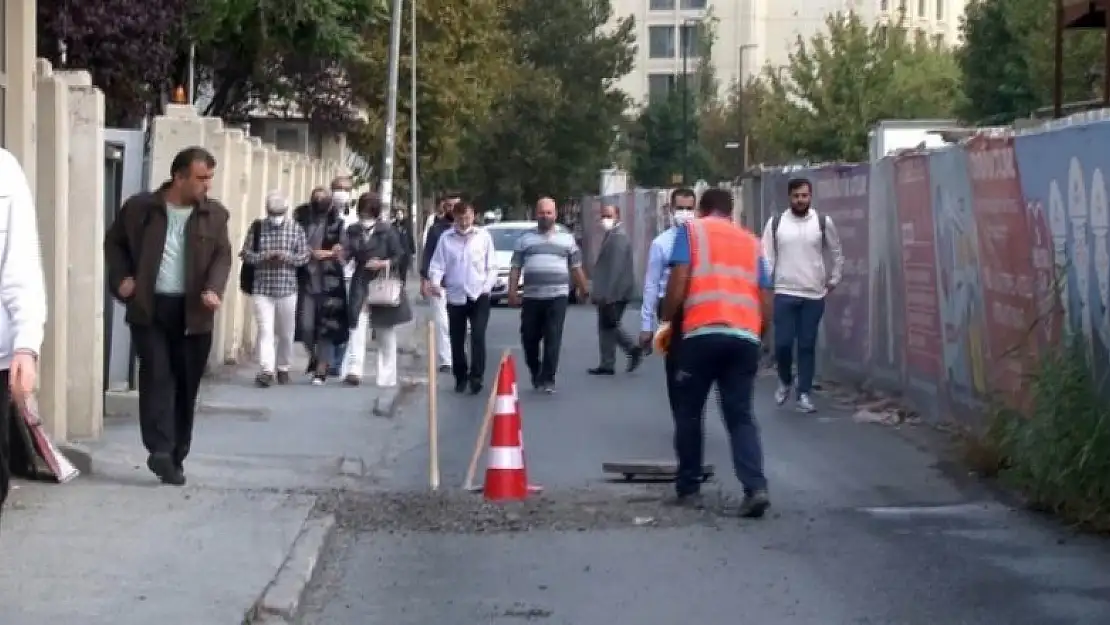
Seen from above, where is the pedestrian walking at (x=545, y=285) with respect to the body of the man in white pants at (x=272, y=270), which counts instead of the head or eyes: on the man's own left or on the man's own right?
on the man's own left

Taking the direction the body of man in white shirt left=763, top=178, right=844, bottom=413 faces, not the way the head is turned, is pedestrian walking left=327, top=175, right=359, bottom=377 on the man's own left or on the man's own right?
on the man's own right

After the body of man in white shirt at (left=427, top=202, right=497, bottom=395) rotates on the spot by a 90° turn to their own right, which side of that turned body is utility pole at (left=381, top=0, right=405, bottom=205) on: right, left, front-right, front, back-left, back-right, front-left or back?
right

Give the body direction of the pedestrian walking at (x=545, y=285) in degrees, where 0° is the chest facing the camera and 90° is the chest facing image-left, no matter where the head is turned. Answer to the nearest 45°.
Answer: approximately 0°

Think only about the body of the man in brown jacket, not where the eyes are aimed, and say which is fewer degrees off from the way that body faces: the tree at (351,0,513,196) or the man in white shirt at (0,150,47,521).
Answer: the man in white shirt

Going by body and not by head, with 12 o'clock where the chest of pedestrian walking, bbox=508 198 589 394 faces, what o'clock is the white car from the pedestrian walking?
The white car is roughly at 6 o'clock from the pedestrian walking.

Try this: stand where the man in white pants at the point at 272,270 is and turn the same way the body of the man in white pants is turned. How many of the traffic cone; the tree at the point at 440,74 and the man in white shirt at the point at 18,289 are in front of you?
2
